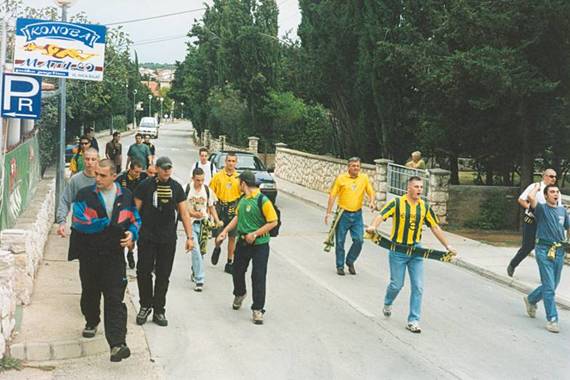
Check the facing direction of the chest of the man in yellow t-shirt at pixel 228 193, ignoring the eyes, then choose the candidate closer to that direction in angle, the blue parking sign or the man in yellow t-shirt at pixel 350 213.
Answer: the blue parking sign

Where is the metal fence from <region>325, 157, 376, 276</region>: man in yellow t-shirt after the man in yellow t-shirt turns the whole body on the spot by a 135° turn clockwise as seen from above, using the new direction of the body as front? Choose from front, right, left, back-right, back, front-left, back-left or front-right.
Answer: front-right

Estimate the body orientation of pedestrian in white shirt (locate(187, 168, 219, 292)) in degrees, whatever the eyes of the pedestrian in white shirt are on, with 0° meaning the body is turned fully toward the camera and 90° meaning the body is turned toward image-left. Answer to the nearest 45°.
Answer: approximately 0°

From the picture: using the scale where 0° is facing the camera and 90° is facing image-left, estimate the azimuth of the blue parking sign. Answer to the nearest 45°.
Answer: approximately 0°

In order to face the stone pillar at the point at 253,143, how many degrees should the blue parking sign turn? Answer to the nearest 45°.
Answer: approximately 180°

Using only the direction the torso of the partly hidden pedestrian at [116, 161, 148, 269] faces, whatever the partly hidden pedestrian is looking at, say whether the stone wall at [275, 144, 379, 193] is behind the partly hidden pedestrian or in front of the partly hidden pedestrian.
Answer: behind

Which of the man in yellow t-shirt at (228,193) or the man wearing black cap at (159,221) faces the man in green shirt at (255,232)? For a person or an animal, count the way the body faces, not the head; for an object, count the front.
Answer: the man in yellow t-shirt

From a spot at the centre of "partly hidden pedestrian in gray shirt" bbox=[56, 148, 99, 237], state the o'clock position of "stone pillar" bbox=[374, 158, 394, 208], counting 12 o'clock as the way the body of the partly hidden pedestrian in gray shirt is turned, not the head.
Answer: The stone pillar is roughly at 7 o'clock from the partly hidden pedestrian in gray shirt.

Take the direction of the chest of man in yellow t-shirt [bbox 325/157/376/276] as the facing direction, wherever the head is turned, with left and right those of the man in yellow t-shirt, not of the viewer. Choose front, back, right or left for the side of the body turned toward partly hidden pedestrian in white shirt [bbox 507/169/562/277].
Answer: left
